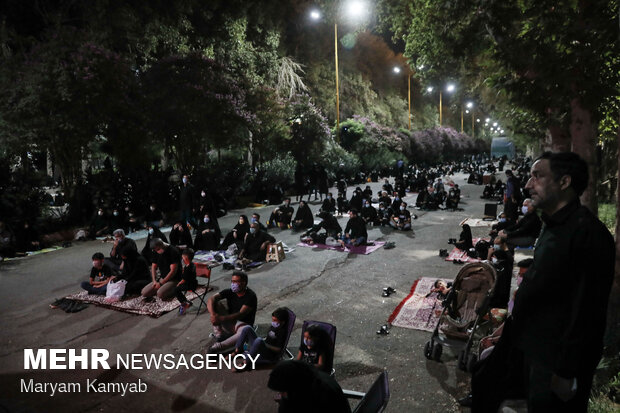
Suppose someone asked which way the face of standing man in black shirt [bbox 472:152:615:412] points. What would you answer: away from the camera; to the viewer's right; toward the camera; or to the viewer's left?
to the viewer's left

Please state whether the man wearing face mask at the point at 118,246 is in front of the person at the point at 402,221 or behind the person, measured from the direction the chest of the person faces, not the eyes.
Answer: in front

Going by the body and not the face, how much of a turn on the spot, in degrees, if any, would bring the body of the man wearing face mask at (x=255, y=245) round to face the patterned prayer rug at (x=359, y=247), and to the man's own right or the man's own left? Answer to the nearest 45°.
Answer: approximately 135° to the man's own left

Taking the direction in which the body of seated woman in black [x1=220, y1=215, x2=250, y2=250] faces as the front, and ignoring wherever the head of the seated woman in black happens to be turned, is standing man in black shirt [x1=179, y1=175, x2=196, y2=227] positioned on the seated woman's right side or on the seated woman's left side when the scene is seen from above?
on the seated woman's right side

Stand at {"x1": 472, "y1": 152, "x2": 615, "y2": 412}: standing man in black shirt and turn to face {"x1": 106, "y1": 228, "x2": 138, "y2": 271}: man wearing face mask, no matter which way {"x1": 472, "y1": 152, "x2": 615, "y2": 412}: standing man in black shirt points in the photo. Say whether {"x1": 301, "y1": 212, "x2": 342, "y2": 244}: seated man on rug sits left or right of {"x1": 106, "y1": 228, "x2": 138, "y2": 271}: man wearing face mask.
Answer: right

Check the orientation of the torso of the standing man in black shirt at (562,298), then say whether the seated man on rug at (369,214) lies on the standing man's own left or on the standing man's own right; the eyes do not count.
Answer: on the standing man's own right

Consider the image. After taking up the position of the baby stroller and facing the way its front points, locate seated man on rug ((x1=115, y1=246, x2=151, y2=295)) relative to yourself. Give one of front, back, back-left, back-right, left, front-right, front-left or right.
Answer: front-right

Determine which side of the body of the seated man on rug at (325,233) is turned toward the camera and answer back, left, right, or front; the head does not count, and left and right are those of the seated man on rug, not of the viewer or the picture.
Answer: left
